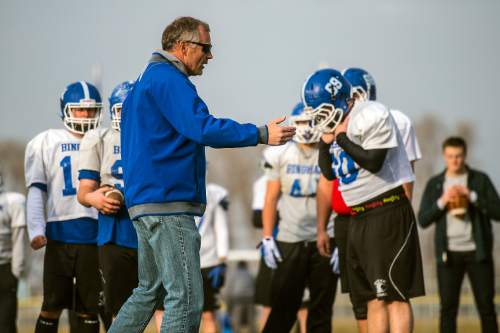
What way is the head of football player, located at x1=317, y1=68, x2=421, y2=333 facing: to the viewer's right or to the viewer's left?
to the viewer's left

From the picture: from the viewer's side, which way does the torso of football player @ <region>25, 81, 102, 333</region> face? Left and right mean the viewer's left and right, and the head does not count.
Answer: facing the viewer and to the right of the viewer

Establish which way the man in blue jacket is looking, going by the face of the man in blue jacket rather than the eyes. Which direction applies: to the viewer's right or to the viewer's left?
to the viewer's right

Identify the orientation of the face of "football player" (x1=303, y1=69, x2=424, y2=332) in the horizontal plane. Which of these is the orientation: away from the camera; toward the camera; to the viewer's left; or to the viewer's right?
to the viewer's left

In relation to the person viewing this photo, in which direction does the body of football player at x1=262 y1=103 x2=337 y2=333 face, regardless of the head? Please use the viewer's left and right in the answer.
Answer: facing the viewer

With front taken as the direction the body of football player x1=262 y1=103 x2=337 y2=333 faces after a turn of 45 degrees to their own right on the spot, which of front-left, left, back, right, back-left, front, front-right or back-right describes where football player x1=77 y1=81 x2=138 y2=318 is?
front

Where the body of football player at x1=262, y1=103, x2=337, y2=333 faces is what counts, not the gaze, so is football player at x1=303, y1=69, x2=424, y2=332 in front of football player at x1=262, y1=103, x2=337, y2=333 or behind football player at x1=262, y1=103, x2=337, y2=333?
in front

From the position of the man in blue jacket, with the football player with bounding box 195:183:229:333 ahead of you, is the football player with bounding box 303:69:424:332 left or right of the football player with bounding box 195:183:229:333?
right

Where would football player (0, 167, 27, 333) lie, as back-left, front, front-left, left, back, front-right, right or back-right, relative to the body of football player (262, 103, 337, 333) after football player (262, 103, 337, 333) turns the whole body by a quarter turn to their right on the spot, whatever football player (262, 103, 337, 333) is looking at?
front

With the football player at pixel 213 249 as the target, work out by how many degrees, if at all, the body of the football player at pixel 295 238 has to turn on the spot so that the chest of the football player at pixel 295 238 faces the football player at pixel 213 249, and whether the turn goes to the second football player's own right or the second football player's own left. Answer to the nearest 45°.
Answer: approximately 135° to the second football player's own right
